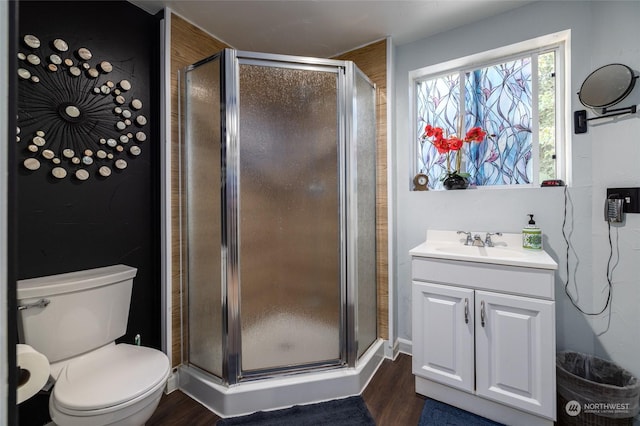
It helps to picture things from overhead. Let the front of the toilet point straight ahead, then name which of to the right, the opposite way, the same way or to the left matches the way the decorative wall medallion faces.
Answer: the same way

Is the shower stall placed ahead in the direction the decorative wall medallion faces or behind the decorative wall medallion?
ahead

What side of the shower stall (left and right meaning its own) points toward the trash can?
left

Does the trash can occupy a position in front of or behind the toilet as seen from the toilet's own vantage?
in front

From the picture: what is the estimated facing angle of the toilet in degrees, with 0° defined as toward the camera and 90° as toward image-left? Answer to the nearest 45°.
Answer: approximately 315°

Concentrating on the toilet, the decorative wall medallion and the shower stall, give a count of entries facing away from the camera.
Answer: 0

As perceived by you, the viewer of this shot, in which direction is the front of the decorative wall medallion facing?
facing the viewer and to the right of the viewer

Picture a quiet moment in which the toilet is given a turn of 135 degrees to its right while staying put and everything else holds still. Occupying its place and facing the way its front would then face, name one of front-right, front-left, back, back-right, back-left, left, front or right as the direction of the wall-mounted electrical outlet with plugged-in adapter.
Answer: back-left

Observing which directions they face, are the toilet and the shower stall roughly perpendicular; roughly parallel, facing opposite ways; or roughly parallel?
roughly perpendicular

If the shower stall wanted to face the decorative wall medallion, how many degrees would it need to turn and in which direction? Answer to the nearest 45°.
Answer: approximately 90° to its right

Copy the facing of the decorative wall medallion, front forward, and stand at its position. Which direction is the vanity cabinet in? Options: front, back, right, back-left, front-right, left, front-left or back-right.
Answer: front

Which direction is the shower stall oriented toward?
toward the camera

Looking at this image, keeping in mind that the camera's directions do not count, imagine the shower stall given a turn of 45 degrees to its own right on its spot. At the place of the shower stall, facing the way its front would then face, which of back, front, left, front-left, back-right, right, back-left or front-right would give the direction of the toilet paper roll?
front
